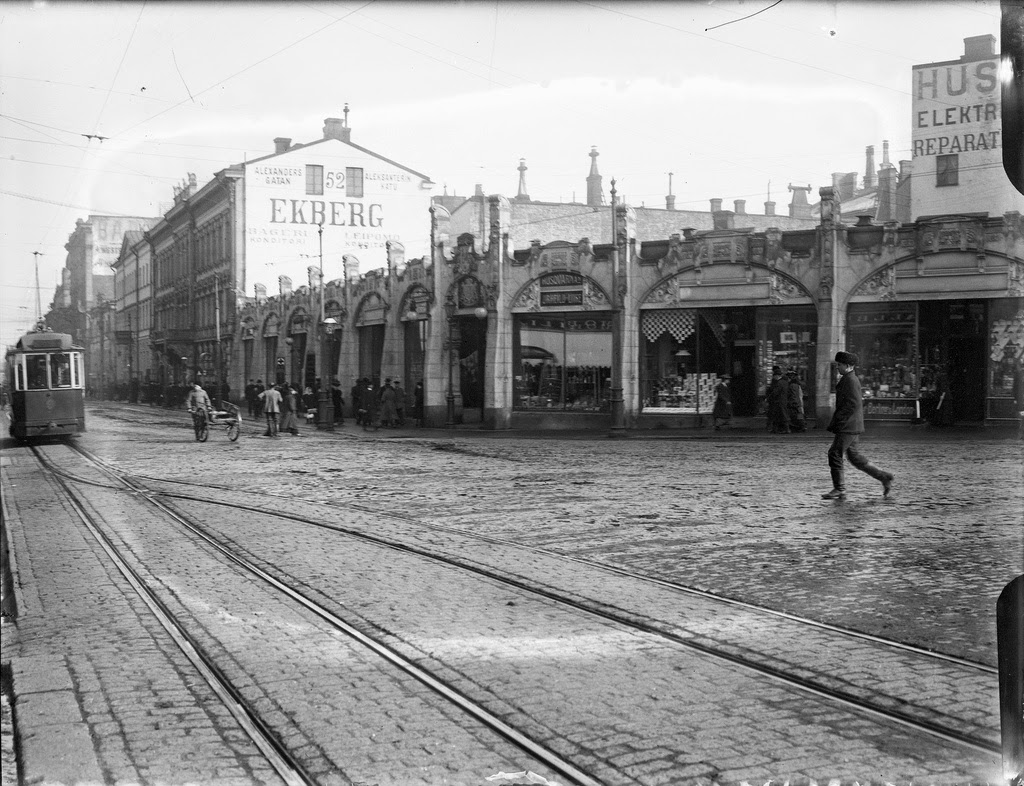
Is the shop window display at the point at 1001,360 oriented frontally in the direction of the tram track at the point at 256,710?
yes

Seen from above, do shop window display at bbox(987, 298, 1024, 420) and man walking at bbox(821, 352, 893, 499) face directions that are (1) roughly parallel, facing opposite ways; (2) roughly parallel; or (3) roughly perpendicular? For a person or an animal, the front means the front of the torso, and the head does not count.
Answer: roughly perpendicular

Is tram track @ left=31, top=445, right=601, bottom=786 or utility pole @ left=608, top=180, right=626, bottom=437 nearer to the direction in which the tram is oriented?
the tram track

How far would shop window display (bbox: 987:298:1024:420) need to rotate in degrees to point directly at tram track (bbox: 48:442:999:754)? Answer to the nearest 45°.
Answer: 0° — it already faces it

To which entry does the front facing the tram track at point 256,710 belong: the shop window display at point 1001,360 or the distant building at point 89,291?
the shop window display

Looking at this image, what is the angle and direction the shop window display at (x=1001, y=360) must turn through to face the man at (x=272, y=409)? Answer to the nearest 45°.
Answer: approximately 90° to its right

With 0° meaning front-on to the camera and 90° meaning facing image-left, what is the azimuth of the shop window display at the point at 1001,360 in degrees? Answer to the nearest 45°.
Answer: approximately 0°

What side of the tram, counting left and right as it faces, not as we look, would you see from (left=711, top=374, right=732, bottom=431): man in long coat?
left
